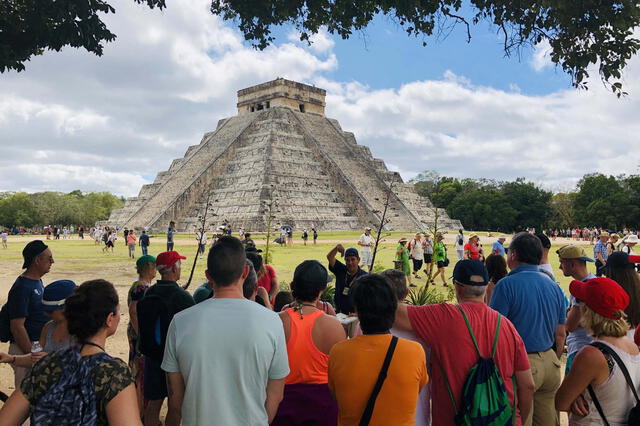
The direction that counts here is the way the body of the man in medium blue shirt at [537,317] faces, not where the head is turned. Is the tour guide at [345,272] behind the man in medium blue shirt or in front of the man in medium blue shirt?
in front

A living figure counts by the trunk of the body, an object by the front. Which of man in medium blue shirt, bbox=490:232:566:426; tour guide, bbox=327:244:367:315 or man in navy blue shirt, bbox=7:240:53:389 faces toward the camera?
the tour guide

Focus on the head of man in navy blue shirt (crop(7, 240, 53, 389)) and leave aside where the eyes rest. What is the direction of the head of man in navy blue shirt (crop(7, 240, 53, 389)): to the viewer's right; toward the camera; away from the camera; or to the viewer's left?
to the viewer's right

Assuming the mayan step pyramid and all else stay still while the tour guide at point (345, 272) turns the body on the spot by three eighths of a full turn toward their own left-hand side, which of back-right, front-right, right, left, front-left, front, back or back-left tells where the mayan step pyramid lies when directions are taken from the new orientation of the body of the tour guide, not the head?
front-left

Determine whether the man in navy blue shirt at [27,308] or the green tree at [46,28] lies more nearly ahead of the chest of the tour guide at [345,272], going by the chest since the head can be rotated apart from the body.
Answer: the man in navy blue shirt

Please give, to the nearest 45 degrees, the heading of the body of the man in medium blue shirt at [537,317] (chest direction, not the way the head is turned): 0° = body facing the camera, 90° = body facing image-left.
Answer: approximately 135°

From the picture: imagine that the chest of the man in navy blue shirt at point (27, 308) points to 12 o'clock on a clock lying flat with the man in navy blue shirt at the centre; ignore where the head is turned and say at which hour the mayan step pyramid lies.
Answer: The mayan step pyramid is roughly at 10 o'clock from the man in navy blue shirt.

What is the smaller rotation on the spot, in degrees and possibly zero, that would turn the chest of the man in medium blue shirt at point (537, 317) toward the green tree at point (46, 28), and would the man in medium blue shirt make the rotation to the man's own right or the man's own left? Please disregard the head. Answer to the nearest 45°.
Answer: approximately 45° to the man's own left

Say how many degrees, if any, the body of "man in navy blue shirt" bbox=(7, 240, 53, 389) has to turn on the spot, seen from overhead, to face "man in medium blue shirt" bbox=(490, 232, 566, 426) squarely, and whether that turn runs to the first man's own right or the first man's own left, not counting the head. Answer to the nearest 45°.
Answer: approximately 45° to the first man's own right

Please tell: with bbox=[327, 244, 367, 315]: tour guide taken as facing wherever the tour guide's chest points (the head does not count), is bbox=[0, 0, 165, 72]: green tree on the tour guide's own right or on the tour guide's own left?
on the tour guide's own right

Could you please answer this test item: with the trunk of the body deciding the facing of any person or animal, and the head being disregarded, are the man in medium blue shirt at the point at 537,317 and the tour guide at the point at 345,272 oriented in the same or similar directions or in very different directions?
very different directions

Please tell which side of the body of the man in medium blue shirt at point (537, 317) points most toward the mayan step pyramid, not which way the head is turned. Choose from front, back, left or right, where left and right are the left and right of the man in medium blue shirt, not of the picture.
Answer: front

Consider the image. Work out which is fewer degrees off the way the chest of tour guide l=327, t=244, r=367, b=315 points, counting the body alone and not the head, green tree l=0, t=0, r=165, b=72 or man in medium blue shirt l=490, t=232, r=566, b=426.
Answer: the man in medium blue shirt

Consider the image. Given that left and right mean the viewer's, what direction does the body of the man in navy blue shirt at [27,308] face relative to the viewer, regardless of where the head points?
facing to the right of the viewer
